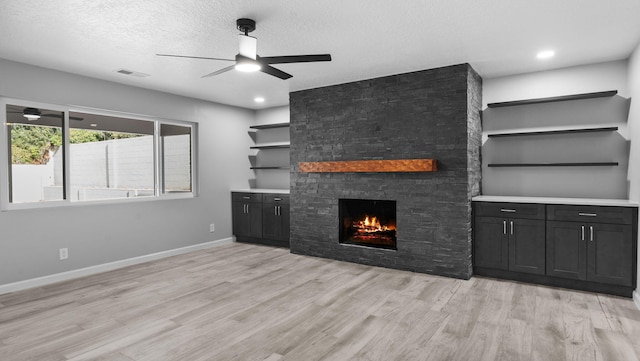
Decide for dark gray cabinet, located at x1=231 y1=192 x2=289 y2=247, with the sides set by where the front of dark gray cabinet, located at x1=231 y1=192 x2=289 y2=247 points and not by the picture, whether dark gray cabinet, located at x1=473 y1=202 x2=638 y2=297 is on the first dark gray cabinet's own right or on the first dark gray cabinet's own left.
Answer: on the first dark gray cabinet's own left

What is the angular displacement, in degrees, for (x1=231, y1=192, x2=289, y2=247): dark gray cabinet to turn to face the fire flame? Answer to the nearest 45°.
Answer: approximately 90° to its left

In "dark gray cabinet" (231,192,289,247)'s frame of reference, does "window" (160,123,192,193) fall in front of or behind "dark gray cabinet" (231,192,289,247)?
in front

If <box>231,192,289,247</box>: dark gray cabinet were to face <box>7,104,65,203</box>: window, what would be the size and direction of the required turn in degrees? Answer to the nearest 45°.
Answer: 0° — it already faces it

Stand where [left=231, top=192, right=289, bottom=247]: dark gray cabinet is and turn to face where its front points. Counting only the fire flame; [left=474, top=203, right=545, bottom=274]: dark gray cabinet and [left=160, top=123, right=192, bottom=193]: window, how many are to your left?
2

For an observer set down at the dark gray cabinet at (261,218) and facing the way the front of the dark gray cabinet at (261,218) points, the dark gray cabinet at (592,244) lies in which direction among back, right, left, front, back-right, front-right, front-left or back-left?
left

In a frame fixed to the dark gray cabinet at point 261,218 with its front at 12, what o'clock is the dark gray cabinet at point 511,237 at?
the dark gray cabinet at point 511,237 is roughly at 9 o'clock from the dark gray cabinet at point 261,218.

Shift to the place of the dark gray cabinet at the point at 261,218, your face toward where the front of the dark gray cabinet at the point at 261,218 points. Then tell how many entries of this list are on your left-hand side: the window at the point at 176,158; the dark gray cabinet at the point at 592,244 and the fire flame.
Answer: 2

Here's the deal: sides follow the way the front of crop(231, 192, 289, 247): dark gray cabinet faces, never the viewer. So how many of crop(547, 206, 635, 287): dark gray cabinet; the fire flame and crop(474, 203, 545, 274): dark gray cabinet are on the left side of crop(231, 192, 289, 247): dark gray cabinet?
3

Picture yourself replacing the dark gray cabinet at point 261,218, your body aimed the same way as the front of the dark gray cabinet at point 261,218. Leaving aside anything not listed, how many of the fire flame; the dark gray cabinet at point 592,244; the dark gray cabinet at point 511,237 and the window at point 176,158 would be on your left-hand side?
3

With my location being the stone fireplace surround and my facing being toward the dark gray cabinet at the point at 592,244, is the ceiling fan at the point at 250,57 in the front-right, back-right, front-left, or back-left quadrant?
back-right

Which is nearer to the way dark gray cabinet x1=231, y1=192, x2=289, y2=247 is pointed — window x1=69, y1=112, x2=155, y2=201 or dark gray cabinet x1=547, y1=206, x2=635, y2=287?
the window

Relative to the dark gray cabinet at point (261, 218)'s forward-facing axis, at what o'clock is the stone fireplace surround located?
The stone fireplace surround is roughly at 9 o'clock from the dark gray cabinet.

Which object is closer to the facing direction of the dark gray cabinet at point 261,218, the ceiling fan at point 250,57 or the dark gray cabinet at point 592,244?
the ceiling fan

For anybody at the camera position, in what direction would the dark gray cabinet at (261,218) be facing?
facing the viewer and to the left of the viewer

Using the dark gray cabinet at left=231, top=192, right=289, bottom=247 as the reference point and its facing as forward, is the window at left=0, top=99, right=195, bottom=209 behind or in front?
in front
